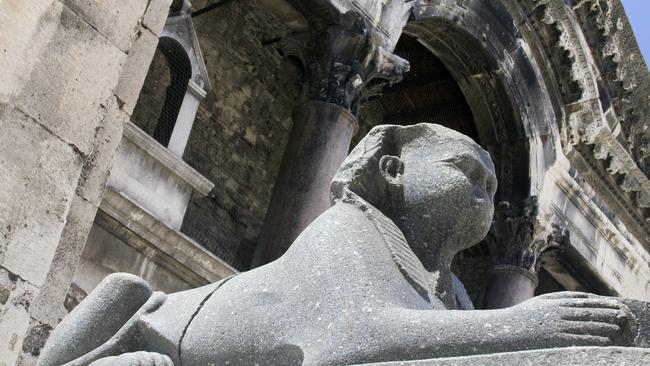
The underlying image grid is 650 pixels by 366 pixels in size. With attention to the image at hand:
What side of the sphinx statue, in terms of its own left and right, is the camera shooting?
right
